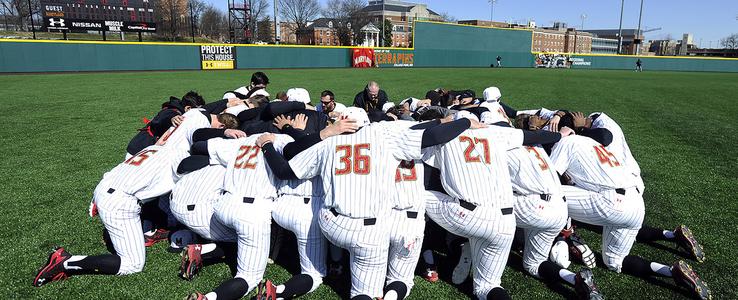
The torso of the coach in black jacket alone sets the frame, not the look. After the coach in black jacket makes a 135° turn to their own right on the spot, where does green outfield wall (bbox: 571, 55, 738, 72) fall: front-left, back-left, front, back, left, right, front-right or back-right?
right

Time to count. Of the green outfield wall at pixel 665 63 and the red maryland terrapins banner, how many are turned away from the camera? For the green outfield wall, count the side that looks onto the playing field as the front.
0

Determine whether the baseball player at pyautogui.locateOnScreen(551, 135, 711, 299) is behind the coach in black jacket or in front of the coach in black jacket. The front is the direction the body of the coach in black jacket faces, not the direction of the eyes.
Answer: in front

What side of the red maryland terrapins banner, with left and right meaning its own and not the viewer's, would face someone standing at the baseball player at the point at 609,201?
front

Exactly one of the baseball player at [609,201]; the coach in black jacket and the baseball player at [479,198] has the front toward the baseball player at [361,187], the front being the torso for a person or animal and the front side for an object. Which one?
the coach in black jacket

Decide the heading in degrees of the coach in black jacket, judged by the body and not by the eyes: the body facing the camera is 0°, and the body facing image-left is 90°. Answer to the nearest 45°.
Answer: approximately 0°

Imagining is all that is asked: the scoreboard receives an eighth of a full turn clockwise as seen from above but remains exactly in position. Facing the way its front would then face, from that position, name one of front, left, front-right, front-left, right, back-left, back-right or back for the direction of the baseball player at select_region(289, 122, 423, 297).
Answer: front-left

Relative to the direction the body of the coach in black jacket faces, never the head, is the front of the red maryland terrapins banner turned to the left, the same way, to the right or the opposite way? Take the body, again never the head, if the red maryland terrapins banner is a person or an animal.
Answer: the same way

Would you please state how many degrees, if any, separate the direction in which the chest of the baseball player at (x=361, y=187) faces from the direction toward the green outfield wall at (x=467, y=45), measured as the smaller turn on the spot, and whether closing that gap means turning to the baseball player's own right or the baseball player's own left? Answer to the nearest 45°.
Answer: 0° — they already face it

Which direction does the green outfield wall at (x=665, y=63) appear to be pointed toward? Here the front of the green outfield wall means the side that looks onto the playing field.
toward the camera

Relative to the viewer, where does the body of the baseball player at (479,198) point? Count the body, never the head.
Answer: away from the camera

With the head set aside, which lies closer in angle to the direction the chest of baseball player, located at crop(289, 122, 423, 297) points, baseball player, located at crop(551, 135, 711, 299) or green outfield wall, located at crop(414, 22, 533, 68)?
the green outfield wall

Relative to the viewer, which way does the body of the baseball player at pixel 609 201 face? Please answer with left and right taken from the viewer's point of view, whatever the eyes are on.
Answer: facing away from the viewer and to the left of the viewer

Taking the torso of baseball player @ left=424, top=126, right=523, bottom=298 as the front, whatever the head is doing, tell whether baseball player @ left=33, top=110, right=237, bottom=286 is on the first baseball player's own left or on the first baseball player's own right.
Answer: on the first baseball player's own left

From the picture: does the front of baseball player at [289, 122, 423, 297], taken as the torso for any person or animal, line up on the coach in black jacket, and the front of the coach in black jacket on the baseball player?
yes

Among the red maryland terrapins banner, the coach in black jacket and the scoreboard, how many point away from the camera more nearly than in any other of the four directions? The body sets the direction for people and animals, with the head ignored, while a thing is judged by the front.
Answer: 0

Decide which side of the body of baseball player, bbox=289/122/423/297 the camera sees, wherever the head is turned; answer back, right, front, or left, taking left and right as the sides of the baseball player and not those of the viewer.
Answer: back

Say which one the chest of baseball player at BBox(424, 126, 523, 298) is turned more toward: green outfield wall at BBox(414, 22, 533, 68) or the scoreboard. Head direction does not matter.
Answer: the green outfield wall

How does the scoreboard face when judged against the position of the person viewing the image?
facing the viewer

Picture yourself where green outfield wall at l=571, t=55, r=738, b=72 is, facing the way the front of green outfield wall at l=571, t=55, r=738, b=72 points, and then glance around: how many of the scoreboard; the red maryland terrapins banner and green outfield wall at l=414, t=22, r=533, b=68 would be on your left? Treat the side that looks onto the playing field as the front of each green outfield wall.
0
